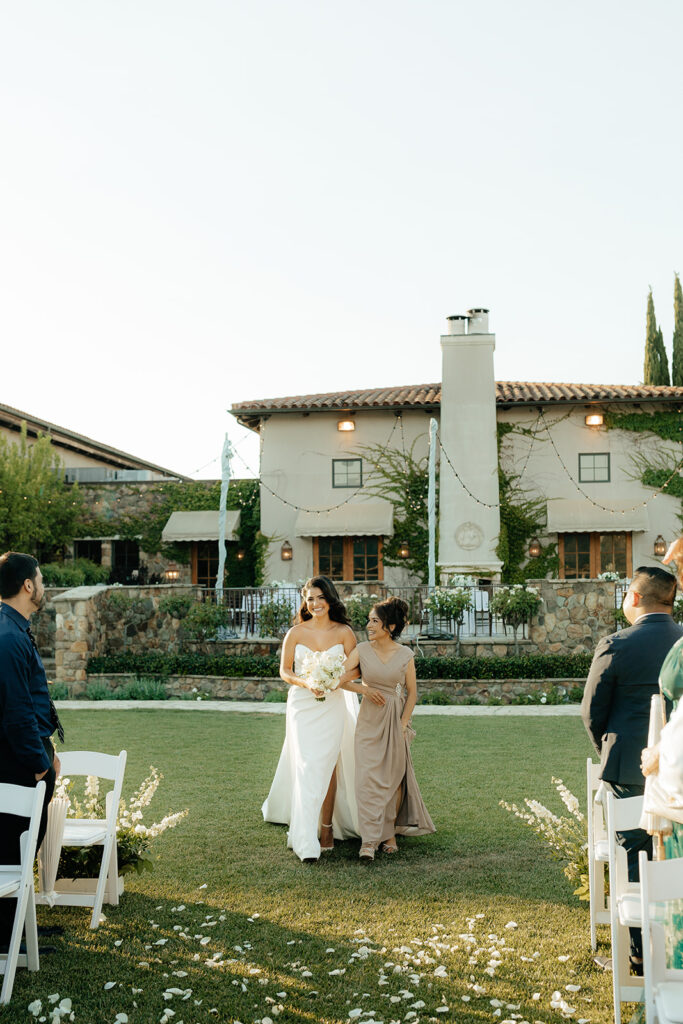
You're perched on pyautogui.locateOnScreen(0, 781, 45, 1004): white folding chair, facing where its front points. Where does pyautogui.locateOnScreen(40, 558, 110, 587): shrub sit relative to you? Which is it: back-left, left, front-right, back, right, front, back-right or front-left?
back-right

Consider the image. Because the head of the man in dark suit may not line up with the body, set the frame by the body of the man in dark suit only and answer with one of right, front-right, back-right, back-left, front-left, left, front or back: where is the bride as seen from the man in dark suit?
front

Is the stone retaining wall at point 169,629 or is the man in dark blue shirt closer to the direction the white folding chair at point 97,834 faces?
the man in dark blue shirt

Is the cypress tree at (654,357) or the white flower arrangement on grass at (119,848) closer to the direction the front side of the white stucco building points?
the white flower arrangement on grass

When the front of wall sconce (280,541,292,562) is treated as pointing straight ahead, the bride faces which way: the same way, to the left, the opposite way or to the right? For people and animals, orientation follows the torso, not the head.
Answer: the same way

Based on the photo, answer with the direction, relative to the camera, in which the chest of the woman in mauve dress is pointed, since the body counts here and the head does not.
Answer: toward the camera

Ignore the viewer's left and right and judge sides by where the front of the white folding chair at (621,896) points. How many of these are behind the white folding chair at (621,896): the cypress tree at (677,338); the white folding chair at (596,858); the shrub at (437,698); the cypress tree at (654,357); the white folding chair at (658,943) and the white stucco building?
5

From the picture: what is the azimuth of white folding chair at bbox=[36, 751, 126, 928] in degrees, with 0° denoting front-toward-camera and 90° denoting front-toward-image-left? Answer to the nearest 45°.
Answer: approximately 45°

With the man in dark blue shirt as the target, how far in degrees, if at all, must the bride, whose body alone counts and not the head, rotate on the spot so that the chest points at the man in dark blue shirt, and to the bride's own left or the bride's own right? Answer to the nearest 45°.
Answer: approximately 45° to the bride's own right

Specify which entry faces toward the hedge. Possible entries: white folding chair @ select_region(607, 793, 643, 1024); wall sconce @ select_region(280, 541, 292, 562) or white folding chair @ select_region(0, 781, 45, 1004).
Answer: the wall sconce

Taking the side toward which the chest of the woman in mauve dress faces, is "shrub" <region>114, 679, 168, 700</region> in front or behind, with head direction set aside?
behind

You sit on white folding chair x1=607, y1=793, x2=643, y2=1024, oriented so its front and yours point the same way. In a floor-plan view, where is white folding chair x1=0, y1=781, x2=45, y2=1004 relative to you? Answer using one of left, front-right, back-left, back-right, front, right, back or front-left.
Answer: right

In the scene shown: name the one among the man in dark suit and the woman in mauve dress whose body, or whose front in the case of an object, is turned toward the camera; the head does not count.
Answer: the woman in mauve dress

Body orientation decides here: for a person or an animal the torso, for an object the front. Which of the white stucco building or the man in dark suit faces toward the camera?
the white stucco building

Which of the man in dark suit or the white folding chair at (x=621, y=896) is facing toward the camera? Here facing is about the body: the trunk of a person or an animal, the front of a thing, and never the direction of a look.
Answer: the white folding chair

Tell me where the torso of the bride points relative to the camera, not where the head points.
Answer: toward the camera

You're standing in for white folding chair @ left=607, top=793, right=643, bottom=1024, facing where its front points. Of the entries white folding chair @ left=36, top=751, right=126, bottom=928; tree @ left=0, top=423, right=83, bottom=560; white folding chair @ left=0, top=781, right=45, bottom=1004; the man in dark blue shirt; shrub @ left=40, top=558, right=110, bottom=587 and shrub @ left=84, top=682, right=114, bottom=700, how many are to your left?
0

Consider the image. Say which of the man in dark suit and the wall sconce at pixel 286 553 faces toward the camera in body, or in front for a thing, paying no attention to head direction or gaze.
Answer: the wall sconce

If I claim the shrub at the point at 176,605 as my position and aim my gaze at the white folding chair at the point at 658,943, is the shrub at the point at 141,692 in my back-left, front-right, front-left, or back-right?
front-right

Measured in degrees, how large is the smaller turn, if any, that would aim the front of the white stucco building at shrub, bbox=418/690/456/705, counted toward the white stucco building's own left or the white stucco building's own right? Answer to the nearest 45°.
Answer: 0° — it already faces it
